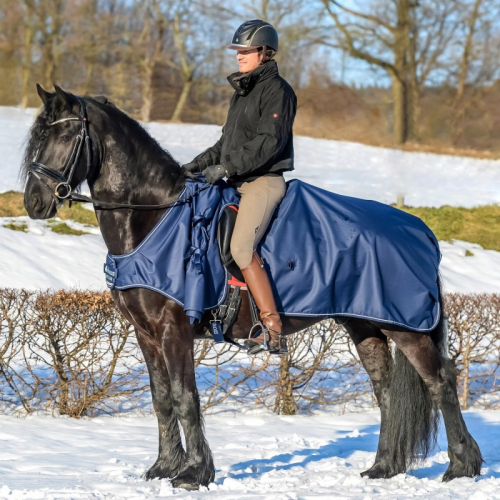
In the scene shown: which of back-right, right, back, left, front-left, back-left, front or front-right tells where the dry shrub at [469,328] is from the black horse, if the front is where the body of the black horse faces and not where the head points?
back-right

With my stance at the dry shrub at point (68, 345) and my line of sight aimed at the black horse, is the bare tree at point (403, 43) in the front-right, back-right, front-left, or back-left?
back-left

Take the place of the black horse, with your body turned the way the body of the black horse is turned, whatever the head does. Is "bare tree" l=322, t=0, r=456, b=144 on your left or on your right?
on your right

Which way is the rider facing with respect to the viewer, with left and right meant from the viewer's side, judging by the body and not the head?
facing to the left of the viewer

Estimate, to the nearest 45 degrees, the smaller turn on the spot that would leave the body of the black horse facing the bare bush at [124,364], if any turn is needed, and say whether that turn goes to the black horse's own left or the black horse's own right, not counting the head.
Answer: approximately 90° to the black horse's own right

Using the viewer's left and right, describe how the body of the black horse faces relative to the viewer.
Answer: facing to the left of the viewer

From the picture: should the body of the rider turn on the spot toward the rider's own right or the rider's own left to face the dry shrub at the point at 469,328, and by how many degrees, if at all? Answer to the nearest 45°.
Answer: approximately 135° to the rider's own right

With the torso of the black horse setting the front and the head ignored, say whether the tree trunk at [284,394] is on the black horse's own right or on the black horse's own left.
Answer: on the black horse's own right

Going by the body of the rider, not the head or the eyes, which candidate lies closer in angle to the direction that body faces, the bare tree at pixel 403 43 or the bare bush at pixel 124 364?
the bare bush

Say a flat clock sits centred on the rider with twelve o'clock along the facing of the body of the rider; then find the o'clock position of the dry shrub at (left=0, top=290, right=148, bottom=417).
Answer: The dry shrub is roughly at 2 o'clock from the rider.
